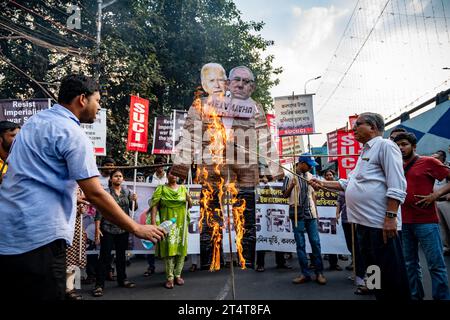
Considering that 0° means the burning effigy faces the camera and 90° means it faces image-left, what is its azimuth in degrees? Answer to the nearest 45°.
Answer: approximately 0°

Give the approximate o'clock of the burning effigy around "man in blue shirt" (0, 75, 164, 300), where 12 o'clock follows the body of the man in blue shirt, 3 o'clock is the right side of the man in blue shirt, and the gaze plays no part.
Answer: The burning effigy is roughly at 12 o'clock from the man in blue shirt.

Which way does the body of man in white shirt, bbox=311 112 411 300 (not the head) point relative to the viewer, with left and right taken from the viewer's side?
facing to the left of the viewer

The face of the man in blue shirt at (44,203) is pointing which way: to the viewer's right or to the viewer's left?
to the viewer's right

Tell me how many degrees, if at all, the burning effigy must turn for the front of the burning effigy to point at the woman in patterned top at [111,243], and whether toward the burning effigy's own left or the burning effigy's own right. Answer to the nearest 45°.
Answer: approximately 135° to the burning effigy's own right

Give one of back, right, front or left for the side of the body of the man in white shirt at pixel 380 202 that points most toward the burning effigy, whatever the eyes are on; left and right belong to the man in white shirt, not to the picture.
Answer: front

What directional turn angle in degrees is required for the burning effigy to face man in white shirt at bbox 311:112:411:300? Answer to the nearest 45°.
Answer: approximately 45° to its left

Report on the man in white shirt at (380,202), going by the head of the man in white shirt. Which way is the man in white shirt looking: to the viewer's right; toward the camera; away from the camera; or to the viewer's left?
to the viewer's left

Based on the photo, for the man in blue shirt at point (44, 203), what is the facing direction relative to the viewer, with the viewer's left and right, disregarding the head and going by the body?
facing away from the viewer and to the right of the viewer

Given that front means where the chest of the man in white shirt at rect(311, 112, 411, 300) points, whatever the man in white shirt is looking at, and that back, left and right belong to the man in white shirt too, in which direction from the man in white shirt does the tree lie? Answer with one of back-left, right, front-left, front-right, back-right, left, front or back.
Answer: front-right

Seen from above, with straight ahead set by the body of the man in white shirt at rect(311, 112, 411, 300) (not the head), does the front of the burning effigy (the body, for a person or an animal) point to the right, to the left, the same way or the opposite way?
to the left

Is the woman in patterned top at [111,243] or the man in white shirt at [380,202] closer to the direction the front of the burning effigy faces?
the man in white shirt

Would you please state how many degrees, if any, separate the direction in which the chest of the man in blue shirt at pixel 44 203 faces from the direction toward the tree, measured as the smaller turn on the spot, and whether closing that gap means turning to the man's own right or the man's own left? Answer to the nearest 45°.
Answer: approximately 45° to the man's own left

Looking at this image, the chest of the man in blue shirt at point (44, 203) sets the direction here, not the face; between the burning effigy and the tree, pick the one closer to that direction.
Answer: the burning effigy
